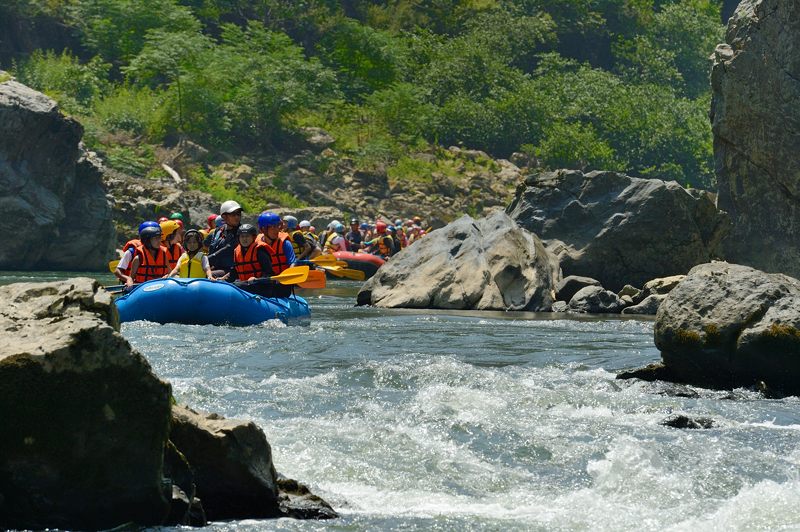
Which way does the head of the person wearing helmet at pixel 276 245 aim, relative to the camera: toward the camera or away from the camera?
toward the camera

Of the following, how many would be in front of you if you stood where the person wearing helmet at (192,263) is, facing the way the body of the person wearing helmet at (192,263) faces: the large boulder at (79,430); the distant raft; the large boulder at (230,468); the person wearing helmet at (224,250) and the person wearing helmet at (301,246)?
2

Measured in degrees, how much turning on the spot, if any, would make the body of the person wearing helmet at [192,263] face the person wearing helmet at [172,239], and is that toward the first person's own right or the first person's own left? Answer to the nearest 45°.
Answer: approximately 180°

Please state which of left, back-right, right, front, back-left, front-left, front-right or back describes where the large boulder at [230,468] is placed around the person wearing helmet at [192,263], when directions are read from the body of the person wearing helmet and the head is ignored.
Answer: front

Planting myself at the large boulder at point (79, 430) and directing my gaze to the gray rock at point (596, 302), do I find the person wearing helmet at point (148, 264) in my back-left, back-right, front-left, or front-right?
front-left

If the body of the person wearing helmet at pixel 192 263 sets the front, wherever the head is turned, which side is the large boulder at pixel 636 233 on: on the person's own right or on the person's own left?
on the person's own left

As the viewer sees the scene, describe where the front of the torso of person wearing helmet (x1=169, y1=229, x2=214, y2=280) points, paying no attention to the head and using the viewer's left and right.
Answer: facing the viewer

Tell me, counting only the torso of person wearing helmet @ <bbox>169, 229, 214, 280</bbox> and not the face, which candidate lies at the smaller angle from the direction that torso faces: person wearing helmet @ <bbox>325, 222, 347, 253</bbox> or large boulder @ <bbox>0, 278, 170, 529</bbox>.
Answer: the large boulder

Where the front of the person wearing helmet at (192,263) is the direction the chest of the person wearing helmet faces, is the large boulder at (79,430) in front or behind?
in front

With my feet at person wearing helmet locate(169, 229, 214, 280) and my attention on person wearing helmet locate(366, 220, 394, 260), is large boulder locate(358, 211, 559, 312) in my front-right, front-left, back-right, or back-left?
front-right

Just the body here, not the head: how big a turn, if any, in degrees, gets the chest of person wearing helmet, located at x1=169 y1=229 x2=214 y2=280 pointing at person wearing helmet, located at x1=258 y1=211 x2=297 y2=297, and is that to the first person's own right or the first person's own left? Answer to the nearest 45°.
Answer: approximately 90° to the first person's own left

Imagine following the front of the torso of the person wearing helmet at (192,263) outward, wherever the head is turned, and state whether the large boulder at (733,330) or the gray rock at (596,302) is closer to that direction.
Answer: the large boulder

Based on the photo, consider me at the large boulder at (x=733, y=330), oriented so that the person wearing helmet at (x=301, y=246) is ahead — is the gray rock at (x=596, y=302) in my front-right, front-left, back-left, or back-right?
front-right

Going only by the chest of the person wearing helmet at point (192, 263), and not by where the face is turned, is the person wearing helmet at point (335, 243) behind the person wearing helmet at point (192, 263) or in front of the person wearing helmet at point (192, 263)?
behind
